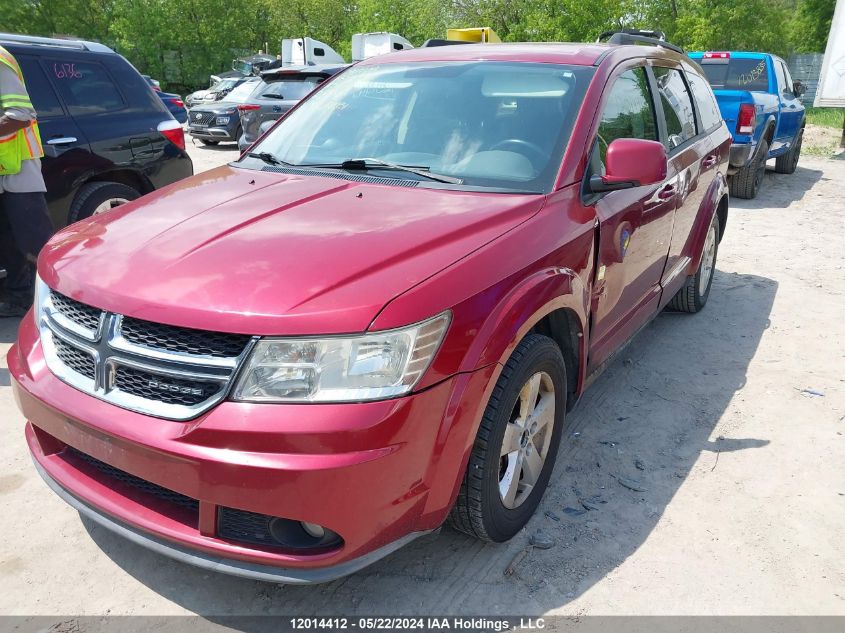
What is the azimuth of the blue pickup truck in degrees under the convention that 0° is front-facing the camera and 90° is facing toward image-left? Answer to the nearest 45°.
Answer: approximately 225°

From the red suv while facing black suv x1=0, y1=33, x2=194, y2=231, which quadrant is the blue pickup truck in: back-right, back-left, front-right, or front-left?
front-right

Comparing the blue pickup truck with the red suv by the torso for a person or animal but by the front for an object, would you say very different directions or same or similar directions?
very different directions

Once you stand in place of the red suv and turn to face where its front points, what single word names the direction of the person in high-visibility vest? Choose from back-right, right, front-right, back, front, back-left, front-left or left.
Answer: right

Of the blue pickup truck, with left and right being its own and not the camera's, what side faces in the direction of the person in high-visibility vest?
back

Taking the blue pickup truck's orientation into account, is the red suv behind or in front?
behind

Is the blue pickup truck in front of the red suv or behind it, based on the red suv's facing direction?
behind

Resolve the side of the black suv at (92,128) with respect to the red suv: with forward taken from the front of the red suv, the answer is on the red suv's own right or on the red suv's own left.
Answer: on the red suv's own right
